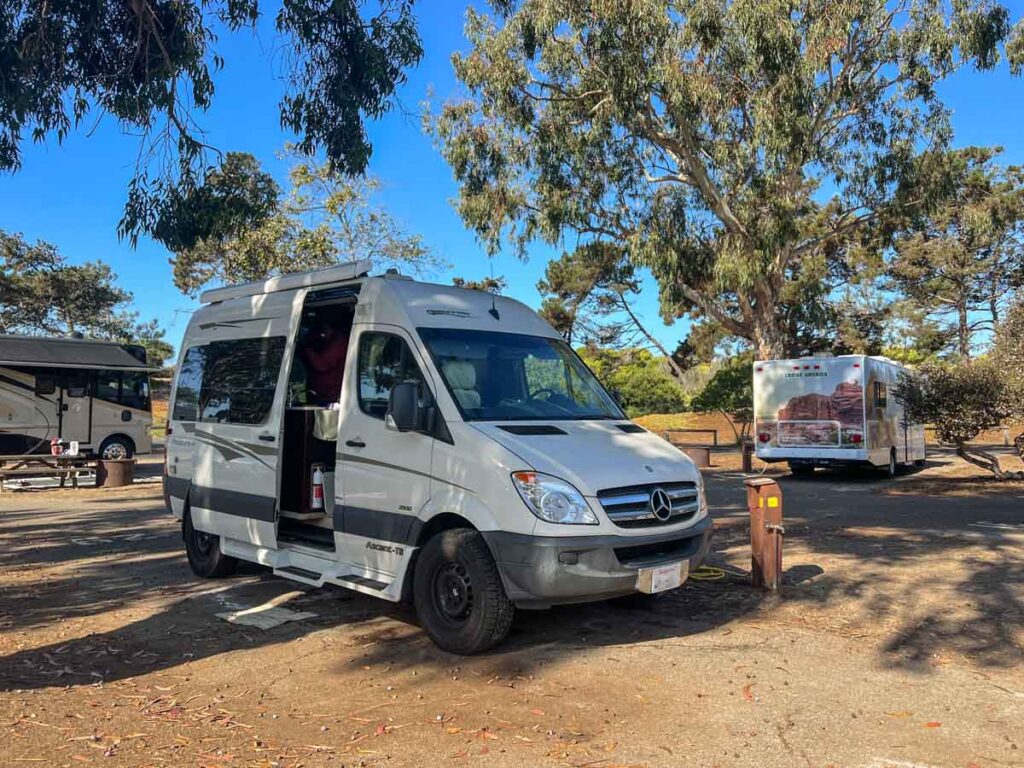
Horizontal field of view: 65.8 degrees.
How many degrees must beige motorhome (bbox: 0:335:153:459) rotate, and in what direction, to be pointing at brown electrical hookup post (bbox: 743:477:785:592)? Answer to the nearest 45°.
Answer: approximately 90° to its right

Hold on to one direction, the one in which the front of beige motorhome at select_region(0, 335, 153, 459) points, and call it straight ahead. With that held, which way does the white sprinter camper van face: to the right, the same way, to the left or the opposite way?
to the right

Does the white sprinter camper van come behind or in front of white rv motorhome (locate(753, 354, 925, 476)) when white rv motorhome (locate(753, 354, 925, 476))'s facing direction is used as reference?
behind

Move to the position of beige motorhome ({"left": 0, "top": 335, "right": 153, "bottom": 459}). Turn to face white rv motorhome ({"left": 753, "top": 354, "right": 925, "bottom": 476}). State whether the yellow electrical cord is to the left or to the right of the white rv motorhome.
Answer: right

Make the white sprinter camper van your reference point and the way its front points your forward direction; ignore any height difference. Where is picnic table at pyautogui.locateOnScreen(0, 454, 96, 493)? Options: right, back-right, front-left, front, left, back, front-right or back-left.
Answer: back

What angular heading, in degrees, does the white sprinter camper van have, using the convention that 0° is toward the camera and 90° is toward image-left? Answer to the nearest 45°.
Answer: approximately 315°

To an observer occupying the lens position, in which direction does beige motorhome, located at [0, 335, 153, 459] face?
facing to the right of the viewer

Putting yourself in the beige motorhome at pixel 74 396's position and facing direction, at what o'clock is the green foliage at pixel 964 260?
The green foliage is roughly at 12 o'clock from the beige motorhome.

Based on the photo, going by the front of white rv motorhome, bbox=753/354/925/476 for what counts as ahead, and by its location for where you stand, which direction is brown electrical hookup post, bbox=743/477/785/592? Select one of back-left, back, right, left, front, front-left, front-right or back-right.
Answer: back-right

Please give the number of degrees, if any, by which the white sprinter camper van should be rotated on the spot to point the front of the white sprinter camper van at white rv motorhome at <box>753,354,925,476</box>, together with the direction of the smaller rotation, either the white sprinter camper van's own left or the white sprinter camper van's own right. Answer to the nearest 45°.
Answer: approximately 90° to the white sprinter camper van's own left

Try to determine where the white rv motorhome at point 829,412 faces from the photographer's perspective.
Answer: facing away from the viewer and to the right of the viewer

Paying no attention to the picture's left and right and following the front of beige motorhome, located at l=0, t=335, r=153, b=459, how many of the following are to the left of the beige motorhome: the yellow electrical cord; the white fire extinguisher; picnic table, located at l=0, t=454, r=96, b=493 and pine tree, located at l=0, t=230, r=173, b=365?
1
